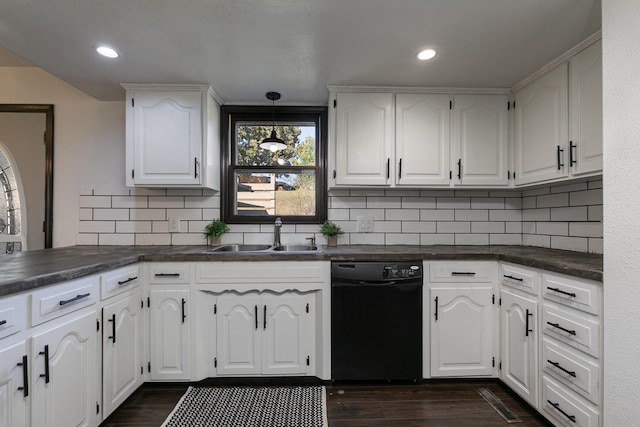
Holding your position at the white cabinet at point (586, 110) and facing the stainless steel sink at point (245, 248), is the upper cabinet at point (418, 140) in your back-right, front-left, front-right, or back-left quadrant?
front-right

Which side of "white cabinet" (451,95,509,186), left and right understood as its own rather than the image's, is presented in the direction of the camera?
front

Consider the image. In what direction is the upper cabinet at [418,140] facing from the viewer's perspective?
toward the camera

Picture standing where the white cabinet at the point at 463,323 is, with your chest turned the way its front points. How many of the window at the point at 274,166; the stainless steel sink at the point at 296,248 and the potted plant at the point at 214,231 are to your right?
3

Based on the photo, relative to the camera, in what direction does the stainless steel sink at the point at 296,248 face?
facing the viewer

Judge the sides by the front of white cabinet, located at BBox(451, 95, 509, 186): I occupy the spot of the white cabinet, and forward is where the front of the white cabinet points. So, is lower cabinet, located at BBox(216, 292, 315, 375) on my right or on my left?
on my right

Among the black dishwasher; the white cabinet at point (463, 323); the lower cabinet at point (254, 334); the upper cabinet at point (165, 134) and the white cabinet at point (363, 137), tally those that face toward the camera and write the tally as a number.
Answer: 5

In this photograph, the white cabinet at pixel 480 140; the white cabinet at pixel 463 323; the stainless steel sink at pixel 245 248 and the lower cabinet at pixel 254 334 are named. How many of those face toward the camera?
4

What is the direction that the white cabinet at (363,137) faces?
toward the camera

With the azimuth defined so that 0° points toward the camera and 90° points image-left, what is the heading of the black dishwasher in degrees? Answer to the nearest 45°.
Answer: approximately 0°

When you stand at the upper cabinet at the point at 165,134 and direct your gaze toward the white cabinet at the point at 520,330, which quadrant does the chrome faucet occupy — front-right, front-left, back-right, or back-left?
front-left
